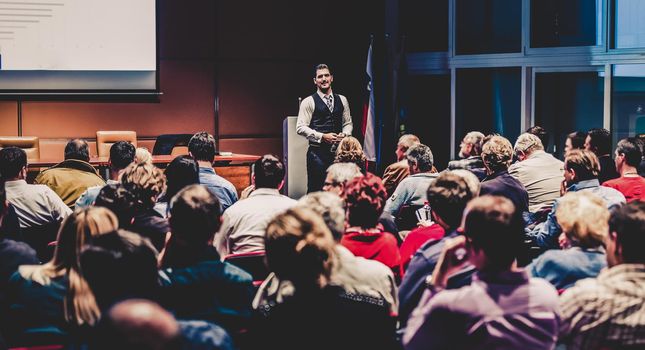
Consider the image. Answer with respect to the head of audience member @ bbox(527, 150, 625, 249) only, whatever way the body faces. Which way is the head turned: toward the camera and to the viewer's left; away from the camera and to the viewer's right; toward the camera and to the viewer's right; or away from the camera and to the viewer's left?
away from the camera and to the viewer's left

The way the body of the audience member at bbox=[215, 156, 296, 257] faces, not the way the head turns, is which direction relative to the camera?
away from the camera

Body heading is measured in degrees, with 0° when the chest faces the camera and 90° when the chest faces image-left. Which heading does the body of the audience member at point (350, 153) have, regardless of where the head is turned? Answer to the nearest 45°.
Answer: approximately 180°

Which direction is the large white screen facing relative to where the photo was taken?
toward the camera

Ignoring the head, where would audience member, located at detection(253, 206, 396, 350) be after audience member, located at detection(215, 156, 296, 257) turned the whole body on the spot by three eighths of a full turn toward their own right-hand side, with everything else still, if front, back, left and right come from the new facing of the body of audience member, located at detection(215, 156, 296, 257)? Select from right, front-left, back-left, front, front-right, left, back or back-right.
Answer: front-right

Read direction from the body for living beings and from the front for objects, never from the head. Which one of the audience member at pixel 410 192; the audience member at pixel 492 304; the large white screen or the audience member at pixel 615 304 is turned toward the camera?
the large white screen

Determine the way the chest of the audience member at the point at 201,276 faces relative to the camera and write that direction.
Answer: away from the camera

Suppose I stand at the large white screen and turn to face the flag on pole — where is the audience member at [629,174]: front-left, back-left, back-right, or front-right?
front-right

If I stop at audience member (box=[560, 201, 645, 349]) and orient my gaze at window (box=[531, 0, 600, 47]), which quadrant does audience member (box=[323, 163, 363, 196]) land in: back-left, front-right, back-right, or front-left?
front-left

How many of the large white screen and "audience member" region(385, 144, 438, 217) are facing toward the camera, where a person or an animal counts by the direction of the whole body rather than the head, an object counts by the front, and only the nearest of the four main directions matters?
1

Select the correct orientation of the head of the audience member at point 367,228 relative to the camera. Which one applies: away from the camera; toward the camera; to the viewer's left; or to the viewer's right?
away from the camera

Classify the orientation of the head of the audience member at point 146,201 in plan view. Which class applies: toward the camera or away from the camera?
away from the camera

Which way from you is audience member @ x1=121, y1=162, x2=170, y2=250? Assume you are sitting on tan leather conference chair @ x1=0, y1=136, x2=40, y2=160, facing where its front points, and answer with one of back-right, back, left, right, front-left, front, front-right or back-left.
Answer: front

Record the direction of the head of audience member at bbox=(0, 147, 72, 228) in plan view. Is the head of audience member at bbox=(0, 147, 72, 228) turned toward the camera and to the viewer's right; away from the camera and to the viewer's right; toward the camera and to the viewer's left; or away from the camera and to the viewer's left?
away from the camera and to the viewer's right

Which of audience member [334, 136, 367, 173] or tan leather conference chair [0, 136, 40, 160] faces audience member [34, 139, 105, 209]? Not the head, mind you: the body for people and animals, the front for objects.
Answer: the tan leather conference chair

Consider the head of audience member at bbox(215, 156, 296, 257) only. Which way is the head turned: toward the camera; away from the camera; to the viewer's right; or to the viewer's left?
away from the camera

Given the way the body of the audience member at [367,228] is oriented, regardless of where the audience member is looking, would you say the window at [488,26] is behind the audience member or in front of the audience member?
in front
